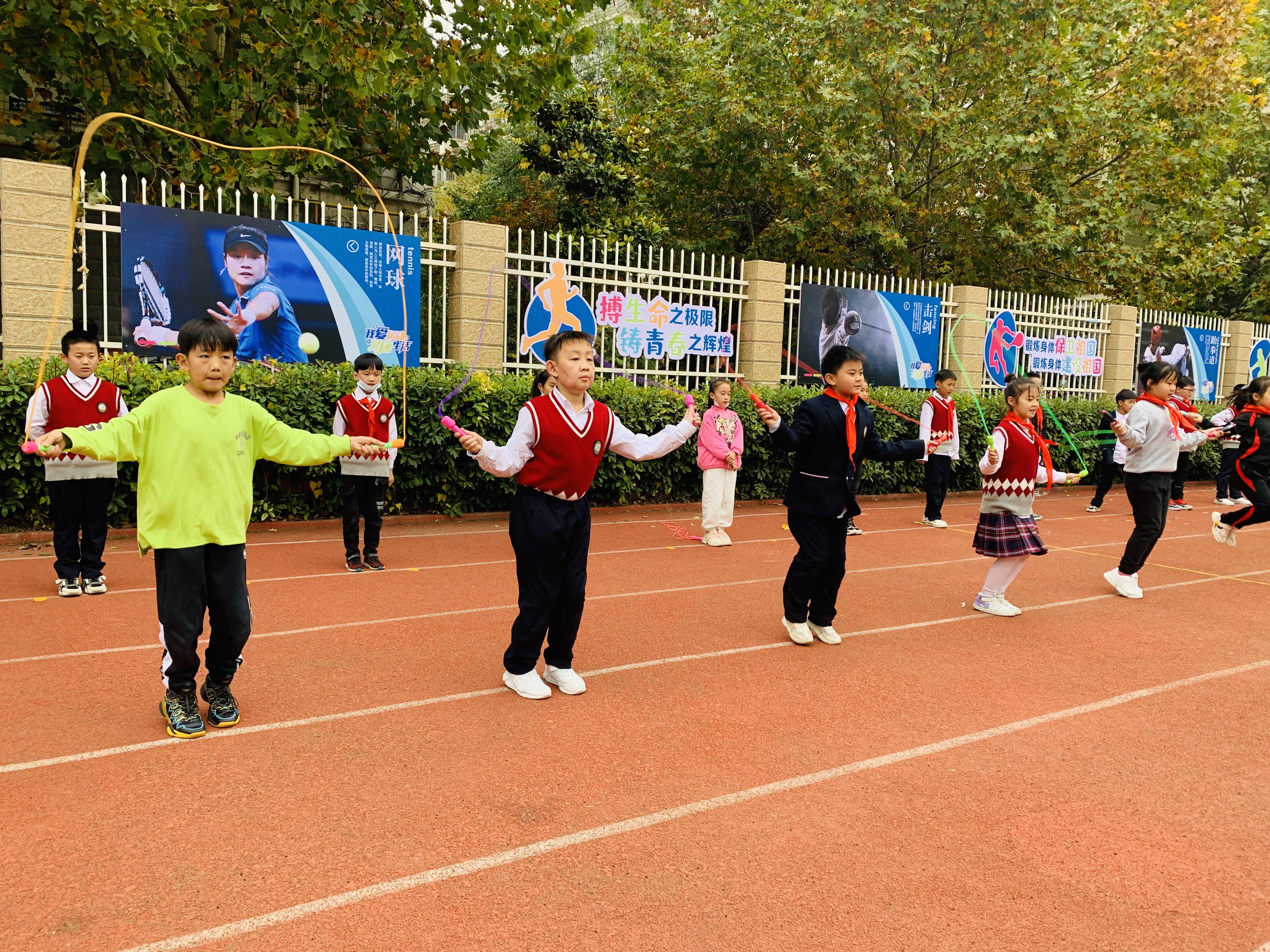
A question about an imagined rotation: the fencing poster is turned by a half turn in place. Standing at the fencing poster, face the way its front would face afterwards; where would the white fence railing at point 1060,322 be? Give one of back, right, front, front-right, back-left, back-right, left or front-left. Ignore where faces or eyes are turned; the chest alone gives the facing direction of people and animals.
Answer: right

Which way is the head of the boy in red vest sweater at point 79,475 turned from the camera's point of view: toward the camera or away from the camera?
toward the camera

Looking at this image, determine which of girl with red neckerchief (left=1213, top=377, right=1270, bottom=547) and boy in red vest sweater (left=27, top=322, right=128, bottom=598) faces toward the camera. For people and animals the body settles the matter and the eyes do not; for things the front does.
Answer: the boy in red vest sweater

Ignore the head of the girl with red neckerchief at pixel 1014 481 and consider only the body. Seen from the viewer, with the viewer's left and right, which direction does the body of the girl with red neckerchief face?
facing the viewer and to the right of the viewer

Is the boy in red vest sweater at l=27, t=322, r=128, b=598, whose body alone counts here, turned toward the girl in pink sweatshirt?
no

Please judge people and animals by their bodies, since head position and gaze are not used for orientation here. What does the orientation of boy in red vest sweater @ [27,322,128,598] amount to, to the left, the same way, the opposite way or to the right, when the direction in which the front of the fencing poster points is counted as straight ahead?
the same way

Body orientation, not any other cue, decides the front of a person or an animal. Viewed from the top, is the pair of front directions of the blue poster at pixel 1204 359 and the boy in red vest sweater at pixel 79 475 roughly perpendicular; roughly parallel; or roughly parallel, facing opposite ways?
roughly parallel

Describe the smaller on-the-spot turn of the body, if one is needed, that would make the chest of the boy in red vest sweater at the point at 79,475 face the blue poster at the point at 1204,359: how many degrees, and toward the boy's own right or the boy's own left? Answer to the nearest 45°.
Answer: approximately 90° to the boy's own left

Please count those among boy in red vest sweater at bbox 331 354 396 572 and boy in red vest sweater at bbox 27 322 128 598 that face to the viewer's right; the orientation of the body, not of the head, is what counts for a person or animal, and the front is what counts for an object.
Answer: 0

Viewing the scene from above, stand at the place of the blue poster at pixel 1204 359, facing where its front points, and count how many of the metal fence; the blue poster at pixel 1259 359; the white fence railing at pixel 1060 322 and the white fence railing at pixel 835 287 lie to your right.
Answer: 3

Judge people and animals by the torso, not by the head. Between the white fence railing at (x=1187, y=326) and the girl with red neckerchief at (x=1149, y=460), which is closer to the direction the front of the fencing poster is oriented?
the girl with red neckerchief

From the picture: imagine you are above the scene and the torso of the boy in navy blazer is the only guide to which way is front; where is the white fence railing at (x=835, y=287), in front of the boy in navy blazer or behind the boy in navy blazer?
behind

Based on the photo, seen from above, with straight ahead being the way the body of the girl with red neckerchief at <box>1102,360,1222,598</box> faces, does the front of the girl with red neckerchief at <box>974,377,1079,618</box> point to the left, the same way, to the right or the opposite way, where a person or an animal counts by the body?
the same way

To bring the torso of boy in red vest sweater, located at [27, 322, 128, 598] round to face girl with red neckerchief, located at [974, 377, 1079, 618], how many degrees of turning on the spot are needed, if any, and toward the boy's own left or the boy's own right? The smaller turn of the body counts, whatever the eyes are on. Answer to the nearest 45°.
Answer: approximately 45° to the boy's own left

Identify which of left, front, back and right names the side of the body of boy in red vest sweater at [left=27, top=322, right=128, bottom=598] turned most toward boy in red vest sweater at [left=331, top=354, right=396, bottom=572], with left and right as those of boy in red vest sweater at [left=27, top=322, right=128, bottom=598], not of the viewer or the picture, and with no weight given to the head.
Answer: left
